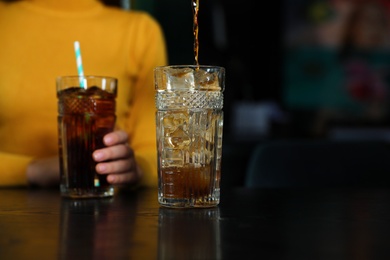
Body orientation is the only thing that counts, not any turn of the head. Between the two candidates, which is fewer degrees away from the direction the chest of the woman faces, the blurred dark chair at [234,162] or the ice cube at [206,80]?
the ice cube

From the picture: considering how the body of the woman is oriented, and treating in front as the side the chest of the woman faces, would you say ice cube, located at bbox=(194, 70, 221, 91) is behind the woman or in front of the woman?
in front

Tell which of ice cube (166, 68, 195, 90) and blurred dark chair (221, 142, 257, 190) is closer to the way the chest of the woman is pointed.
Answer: the ice cube

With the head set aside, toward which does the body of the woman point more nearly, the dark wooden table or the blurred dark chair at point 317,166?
the dark wooden table

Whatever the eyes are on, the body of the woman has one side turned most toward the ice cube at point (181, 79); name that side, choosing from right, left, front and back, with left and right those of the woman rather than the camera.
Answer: front

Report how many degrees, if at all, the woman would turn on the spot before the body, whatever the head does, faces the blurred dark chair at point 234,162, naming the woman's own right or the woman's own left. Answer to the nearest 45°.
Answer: approximately 135° to the woman's own left

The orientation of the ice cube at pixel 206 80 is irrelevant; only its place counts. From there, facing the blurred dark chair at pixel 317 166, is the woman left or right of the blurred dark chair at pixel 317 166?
left

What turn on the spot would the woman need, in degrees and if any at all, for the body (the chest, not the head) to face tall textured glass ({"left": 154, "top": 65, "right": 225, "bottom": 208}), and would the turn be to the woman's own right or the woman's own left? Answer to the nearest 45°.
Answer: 0° — they already face it

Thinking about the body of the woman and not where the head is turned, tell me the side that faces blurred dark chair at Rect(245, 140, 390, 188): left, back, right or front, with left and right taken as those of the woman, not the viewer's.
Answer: left

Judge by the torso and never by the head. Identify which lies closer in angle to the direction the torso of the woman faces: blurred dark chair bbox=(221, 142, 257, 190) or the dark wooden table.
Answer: the dark wooden table

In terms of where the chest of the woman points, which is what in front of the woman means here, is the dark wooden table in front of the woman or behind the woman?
in front

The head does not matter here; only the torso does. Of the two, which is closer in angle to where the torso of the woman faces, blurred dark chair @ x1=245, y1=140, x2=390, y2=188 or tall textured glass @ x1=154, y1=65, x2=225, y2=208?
the tall textured glass

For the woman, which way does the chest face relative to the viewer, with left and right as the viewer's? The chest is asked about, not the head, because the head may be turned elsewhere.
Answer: facing the viewer
